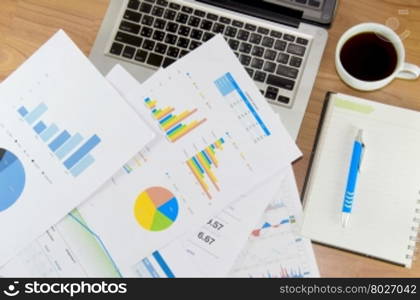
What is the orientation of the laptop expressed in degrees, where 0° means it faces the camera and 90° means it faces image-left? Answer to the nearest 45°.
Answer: approximately 0°
